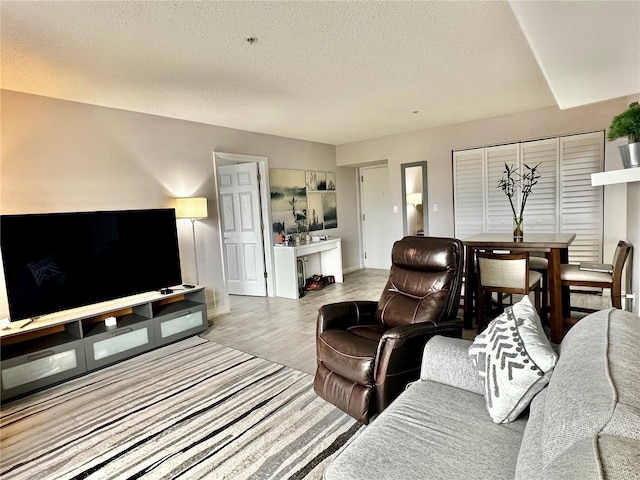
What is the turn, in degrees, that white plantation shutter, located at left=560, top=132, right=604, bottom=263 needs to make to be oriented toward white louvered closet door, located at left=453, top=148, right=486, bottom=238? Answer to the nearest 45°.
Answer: approximately 45° to its right

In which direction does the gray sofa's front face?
to the viewer's left

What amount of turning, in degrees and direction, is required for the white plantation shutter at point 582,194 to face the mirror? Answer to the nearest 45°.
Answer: approximately 45° to its right

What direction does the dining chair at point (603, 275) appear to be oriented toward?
to the viewer's left

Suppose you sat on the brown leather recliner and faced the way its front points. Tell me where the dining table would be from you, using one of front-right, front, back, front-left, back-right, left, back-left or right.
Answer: back

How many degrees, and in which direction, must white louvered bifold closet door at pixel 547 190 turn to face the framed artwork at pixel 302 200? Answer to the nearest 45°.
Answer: approximately 45° to its right

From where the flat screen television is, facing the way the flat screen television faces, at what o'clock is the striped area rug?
The striped area rug is roughly at 1 o'clock from the flat screen television.

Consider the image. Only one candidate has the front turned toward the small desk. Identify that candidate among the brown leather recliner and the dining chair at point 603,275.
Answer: the dining chair

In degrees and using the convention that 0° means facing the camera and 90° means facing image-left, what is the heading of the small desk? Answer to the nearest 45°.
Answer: approximately 315°

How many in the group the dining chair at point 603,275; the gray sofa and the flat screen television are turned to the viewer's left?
2
